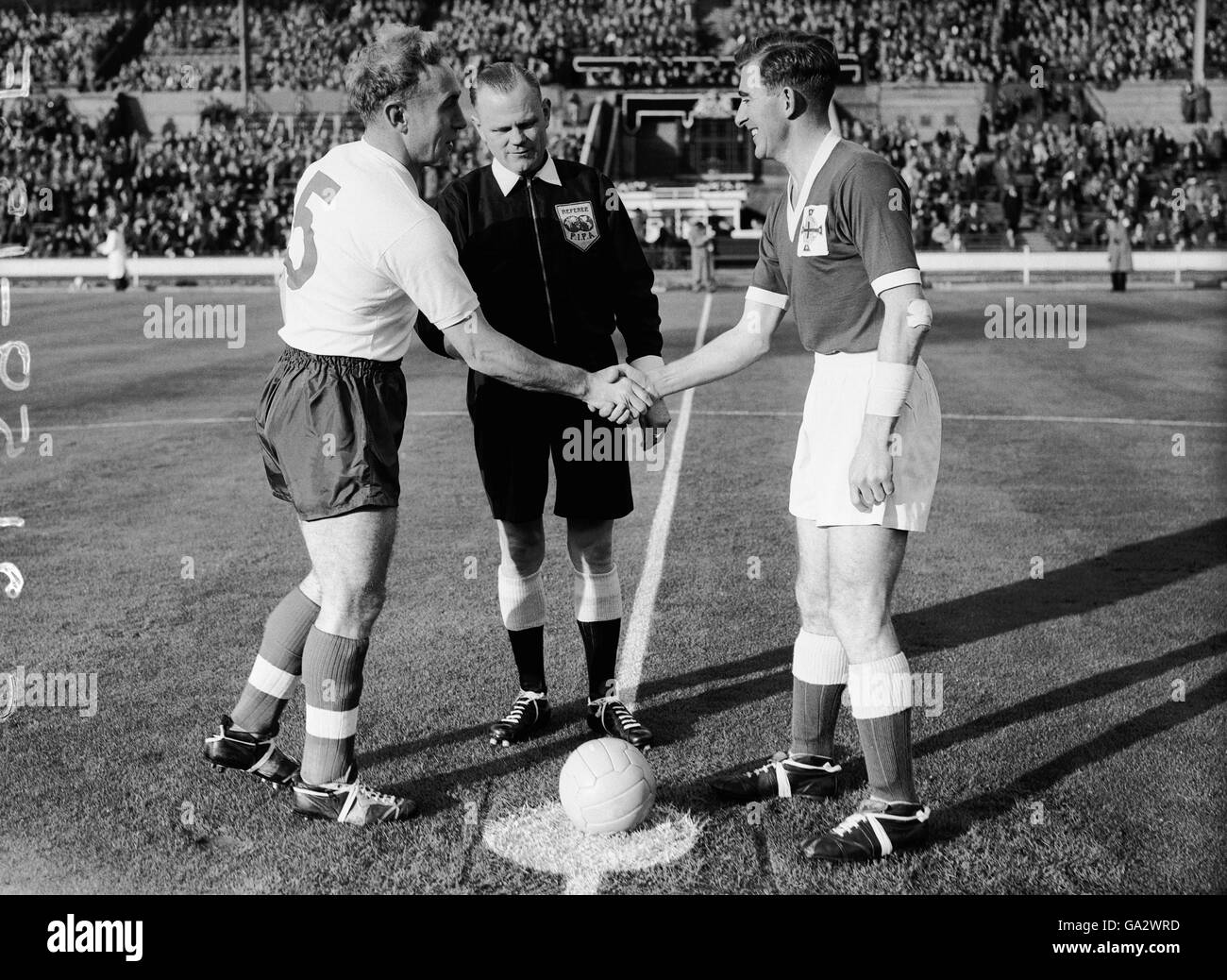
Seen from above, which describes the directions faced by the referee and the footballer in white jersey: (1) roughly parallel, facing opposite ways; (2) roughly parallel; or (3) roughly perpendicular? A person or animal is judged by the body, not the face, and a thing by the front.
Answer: roughly perpendicular

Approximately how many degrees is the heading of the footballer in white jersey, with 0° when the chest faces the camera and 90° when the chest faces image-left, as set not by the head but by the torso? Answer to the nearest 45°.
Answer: approximately 270°

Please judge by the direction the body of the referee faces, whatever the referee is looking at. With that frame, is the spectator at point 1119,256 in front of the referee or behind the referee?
behind

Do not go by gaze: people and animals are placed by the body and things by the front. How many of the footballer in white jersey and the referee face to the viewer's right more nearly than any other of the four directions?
1

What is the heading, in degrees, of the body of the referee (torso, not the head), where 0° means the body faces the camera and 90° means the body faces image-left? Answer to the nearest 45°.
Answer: approximately 0°

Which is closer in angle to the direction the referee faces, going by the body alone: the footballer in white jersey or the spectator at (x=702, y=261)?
the footballer in white jersey

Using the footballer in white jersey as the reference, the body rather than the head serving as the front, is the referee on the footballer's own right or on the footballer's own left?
on the footballer's own left

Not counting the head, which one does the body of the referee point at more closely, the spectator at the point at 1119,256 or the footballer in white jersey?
the footballer in white jersey
